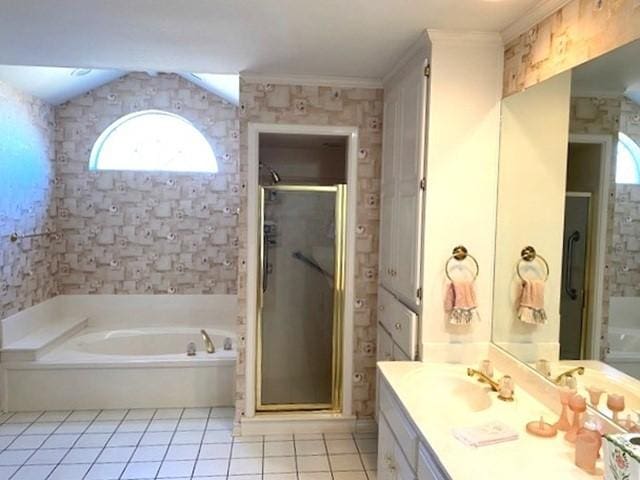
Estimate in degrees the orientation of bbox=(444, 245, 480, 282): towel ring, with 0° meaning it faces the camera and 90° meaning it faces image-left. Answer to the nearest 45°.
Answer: approximately 0°

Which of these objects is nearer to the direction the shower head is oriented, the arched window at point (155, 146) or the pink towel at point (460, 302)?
the pink towel

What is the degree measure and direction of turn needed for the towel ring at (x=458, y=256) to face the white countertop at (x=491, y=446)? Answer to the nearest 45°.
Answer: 0° — it already faces it

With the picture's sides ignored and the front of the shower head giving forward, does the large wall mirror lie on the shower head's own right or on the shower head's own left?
on the shower head's own right

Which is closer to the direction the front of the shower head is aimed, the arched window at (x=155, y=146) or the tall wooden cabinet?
the tall wooden cabinet

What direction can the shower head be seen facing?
to the viewer's right

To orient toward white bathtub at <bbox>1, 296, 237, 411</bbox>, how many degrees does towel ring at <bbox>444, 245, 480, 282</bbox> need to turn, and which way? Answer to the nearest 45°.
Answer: approximately 90° to its right
